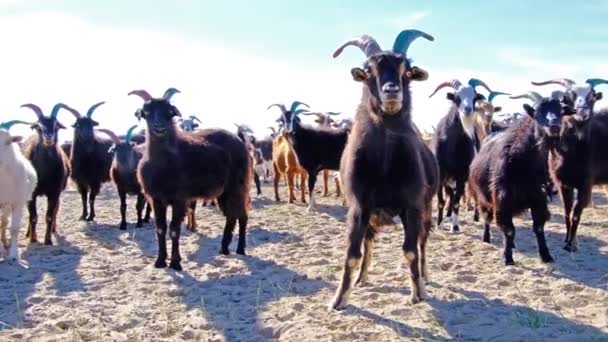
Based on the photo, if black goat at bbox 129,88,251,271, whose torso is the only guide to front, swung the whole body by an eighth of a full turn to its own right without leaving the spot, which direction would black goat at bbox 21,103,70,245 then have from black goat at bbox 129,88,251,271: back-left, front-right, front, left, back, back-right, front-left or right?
front-right

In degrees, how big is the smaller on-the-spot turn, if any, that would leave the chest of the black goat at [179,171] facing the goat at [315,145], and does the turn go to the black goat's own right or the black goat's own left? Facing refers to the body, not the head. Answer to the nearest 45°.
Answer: approximately 180°

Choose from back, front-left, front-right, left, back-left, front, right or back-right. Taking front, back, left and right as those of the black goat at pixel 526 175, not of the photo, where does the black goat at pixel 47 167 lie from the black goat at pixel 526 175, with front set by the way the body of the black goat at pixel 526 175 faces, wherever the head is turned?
back-right

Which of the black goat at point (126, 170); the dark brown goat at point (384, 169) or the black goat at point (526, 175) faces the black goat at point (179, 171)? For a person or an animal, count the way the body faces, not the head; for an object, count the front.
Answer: the black goat at point (126, 170)

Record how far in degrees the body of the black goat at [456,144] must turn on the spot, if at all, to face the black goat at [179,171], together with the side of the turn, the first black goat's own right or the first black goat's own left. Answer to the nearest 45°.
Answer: approximately 45° to the first black goat's own right

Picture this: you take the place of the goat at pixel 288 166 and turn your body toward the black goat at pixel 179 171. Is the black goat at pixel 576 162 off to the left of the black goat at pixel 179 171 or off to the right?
left

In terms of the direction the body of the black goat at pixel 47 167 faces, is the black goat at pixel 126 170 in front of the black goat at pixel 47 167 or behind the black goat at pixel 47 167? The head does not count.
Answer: behind

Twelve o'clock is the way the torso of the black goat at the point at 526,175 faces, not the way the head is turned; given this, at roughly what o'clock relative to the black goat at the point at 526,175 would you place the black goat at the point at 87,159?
the black goat at the point at 87,159 is roughly at 5 o'clock from the black goat at the point at 526,175.

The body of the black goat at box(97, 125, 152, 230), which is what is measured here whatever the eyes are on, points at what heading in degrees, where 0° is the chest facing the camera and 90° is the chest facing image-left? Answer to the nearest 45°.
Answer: approximately 0°

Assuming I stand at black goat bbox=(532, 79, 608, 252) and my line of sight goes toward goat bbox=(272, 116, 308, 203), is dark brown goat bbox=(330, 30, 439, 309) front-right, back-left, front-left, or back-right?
back-left

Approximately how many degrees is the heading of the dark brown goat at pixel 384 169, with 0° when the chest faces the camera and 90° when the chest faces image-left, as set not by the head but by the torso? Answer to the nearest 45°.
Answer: approximately 0°
